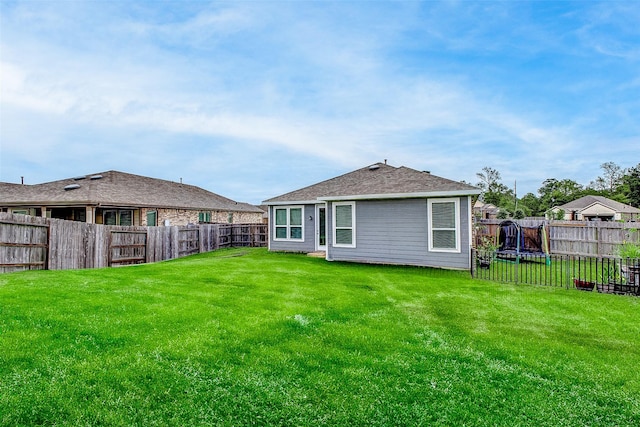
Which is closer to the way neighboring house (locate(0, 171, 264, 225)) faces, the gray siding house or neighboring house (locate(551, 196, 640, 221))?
the neighboring house

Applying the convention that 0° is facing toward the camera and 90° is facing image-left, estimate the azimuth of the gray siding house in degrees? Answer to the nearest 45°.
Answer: approximately 180°

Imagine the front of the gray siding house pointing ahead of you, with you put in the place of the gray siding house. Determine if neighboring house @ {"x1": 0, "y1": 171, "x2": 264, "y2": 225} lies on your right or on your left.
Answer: on your left

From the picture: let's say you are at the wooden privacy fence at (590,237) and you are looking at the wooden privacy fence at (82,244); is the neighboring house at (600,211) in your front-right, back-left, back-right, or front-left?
back-right

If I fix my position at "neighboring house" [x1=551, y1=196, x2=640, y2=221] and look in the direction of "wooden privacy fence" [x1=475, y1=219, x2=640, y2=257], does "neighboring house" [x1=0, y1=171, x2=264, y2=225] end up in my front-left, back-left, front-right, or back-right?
front-right

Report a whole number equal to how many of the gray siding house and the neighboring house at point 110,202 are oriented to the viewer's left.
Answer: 0

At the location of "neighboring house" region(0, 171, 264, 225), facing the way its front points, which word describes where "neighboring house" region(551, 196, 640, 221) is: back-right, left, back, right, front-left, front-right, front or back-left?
front-right

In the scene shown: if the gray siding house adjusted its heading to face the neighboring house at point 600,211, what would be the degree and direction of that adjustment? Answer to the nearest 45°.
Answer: approximately 45° to its right

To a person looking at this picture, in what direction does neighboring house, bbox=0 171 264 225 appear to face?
facing away from the viewer and to the right of the viewer

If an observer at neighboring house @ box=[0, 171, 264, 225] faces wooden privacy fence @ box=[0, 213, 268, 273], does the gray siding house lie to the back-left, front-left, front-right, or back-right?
front-left

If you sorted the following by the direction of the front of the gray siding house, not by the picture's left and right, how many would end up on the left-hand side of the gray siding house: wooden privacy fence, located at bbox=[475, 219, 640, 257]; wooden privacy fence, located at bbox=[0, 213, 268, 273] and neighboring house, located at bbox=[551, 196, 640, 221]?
1

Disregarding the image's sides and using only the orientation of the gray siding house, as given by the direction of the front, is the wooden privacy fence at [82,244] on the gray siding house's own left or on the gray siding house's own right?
on the gray siding house's own left

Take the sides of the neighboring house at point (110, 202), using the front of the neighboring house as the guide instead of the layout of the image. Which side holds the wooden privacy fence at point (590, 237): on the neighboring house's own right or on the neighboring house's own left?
on the neighboring house's own right
